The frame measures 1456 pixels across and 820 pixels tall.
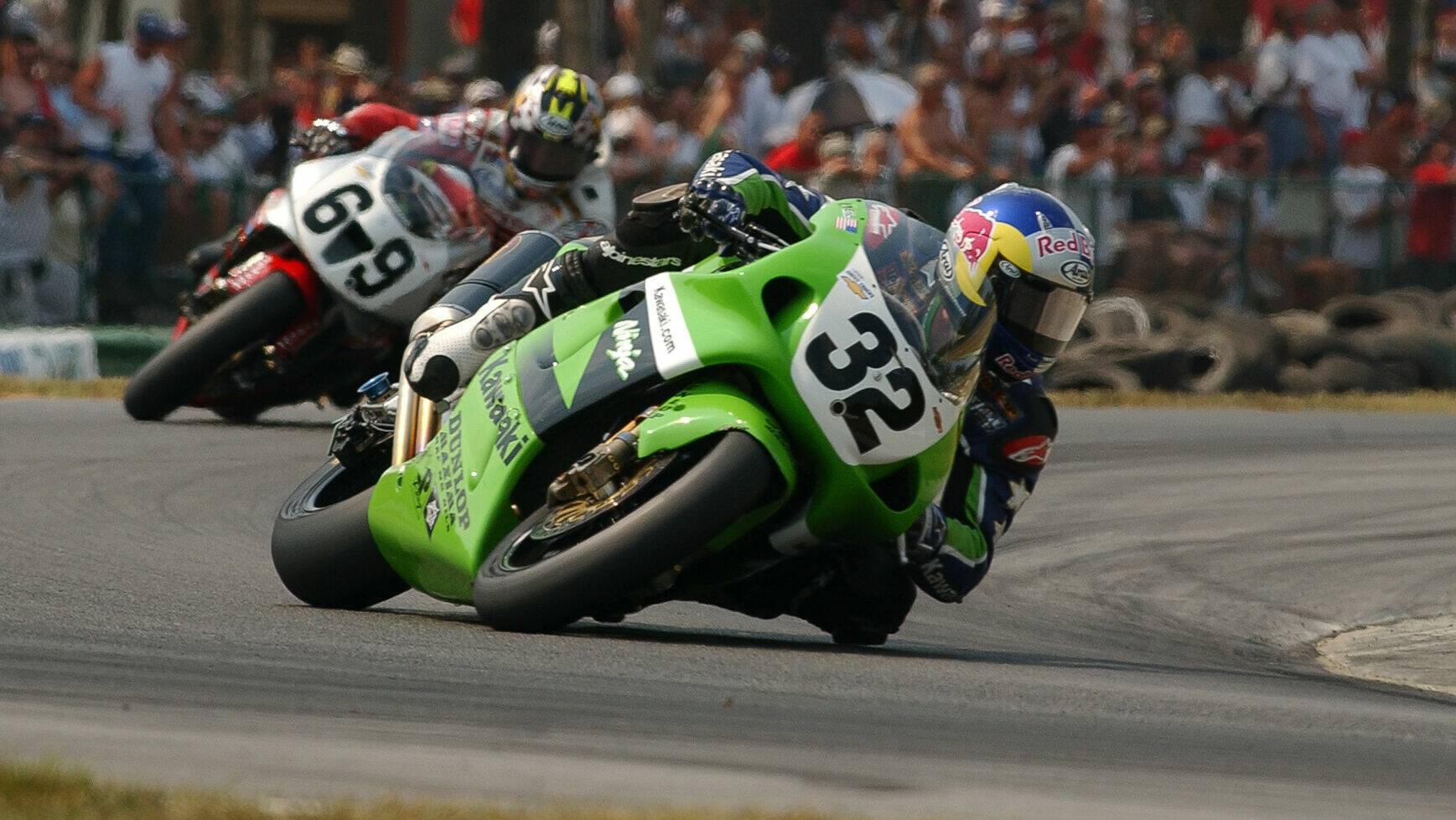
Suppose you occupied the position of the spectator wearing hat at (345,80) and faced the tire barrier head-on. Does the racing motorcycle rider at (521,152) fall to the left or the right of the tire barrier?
right

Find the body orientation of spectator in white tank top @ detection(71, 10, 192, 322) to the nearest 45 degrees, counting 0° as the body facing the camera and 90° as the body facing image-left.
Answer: approximately 315°

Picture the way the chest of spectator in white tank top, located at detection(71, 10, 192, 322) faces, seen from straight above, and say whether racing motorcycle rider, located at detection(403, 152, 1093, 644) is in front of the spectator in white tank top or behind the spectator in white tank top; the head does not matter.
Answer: in front

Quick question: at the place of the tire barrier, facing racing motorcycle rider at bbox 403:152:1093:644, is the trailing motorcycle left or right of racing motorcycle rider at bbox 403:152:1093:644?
right

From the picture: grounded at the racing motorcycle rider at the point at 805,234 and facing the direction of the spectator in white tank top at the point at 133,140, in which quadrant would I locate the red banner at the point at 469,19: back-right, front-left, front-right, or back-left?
front-right

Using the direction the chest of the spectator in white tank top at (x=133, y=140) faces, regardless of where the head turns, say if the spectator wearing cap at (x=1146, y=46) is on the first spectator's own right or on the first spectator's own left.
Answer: on the first spectator's own left

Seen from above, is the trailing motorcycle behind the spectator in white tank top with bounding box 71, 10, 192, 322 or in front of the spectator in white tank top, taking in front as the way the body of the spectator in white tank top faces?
in front

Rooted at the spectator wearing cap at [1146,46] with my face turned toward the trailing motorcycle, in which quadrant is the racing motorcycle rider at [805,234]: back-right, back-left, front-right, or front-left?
front-left

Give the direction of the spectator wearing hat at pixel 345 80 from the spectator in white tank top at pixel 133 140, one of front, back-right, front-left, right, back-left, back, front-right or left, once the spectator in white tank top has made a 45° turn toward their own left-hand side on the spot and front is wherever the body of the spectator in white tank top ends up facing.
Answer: front

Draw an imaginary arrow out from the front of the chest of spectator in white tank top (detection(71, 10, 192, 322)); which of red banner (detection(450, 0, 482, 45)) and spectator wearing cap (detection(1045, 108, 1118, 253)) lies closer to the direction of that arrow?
the spectator wearing cap

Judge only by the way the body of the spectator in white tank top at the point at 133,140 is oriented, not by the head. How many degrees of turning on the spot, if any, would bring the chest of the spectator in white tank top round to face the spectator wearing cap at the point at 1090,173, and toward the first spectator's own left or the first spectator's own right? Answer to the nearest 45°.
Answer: approximately 45° to the first spectator's own left

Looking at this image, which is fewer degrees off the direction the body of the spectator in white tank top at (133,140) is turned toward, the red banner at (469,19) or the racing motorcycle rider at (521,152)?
the racing motorcycle rider
